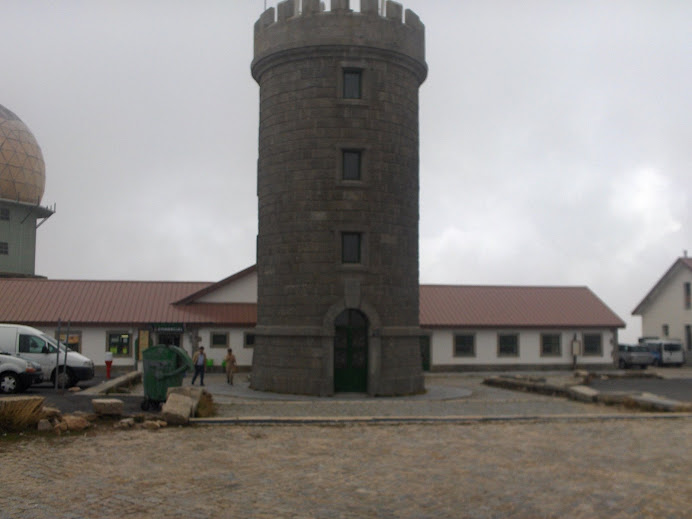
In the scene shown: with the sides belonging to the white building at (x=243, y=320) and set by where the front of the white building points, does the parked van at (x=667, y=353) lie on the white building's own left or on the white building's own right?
on the white building's own left

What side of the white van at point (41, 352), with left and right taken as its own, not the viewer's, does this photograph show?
right

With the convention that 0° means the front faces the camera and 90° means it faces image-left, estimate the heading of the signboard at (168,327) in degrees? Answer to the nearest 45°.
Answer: approximately 0°

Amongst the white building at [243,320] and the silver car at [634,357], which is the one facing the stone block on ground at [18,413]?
the white building

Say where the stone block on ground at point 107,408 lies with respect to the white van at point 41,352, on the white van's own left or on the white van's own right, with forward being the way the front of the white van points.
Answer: on the white van's own right
